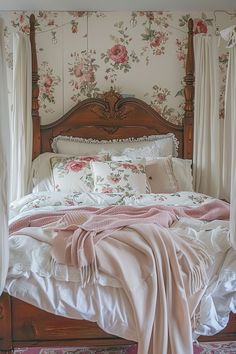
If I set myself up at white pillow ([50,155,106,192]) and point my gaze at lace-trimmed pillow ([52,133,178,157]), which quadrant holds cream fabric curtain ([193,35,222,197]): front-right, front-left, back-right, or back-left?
front-right

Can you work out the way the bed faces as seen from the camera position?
facing the viewer
